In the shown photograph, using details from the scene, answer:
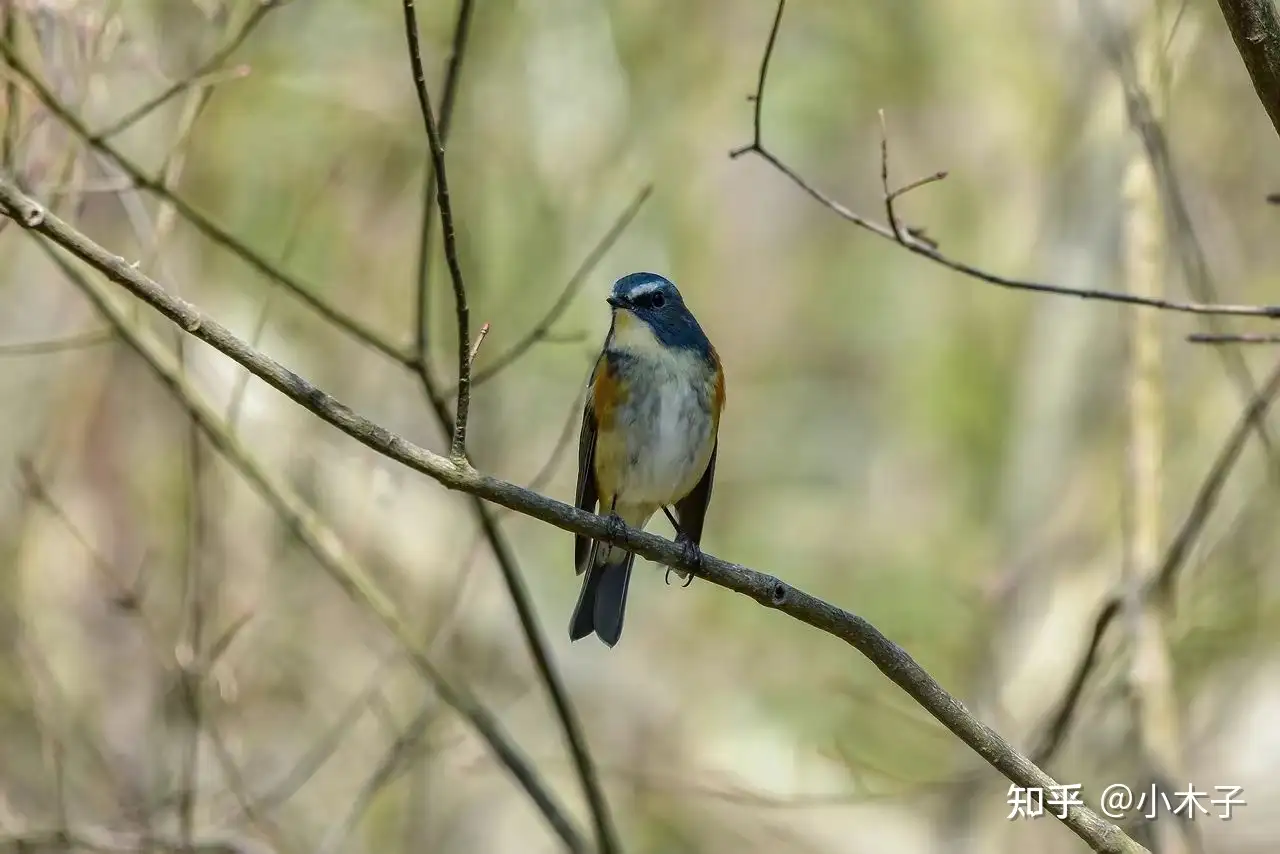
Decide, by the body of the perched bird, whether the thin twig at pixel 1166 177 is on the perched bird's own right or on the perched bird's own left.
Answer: on the perched bird's own left

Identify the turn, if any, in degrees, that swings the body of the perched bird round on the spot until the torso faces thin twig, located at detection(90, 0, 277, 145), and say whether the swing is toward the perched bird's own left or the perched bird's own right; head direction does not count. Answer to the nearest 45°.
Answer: approximately 135° to the perched bird's own right

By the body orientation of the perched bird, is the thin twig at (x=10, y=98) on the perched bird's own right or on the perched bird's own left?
on the perched bird's own right

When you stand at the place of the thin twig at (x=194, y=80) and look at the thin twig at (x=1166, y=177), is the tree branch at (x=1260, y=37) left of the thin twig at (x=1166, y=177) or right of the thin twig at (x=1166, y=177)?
right

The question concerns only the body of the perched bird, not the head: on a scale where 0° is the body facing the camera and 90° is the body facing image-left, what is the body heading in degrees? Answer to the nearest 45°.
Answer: approximately 0°
